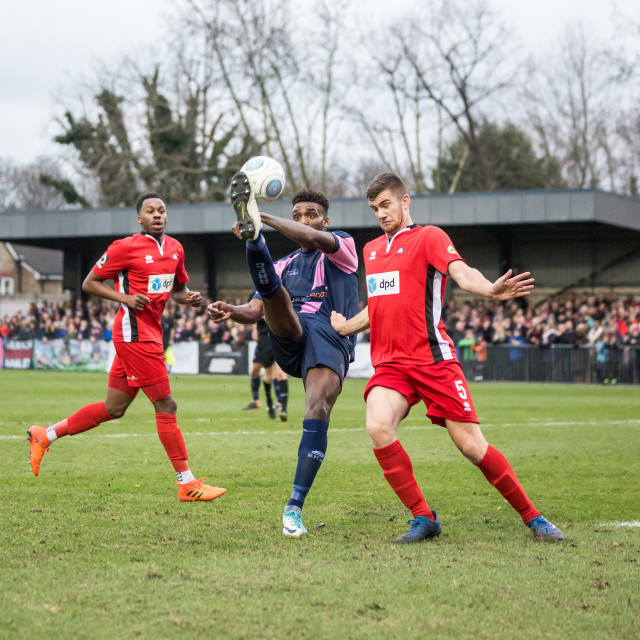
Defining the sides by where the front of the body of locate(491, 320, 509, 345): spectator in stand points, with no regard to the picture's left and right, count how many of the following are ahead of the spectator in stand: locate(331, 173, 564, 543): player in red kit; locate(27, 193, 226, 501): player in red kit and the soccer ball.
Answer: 3

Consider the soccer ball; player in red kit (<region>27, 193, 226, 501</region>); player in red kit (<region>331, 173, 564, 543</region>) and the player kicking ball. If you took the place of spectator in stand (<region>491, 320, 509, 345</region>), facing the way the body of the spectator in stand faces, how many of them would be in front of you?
4

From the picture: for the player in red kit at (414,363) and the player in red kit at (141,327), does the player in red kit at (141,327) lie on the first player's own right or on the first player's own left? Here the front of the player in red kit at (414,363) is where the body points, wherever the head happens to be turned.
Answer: on the first player's own right

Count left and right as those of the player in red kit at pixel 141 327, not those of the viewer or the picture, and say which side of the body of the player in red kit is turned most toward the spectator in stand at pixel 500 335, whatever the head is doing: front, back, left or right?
left

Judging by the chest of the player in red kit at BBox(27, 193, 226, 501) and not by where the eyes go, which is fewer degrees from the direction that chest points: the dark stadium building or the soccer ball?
the soccer ball

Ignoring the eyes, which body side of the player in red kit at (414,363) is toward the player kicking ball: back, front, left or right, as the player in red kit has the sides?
right

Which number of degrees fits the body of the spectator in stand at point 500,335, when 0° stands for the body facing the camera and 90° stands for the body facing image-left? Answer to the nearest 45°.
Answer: approximately 0°

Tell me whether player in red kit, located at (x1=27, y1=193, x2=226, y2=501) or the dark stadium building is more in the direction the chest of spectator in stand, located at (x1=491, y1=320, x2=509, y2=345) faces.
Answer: the player in red kit
